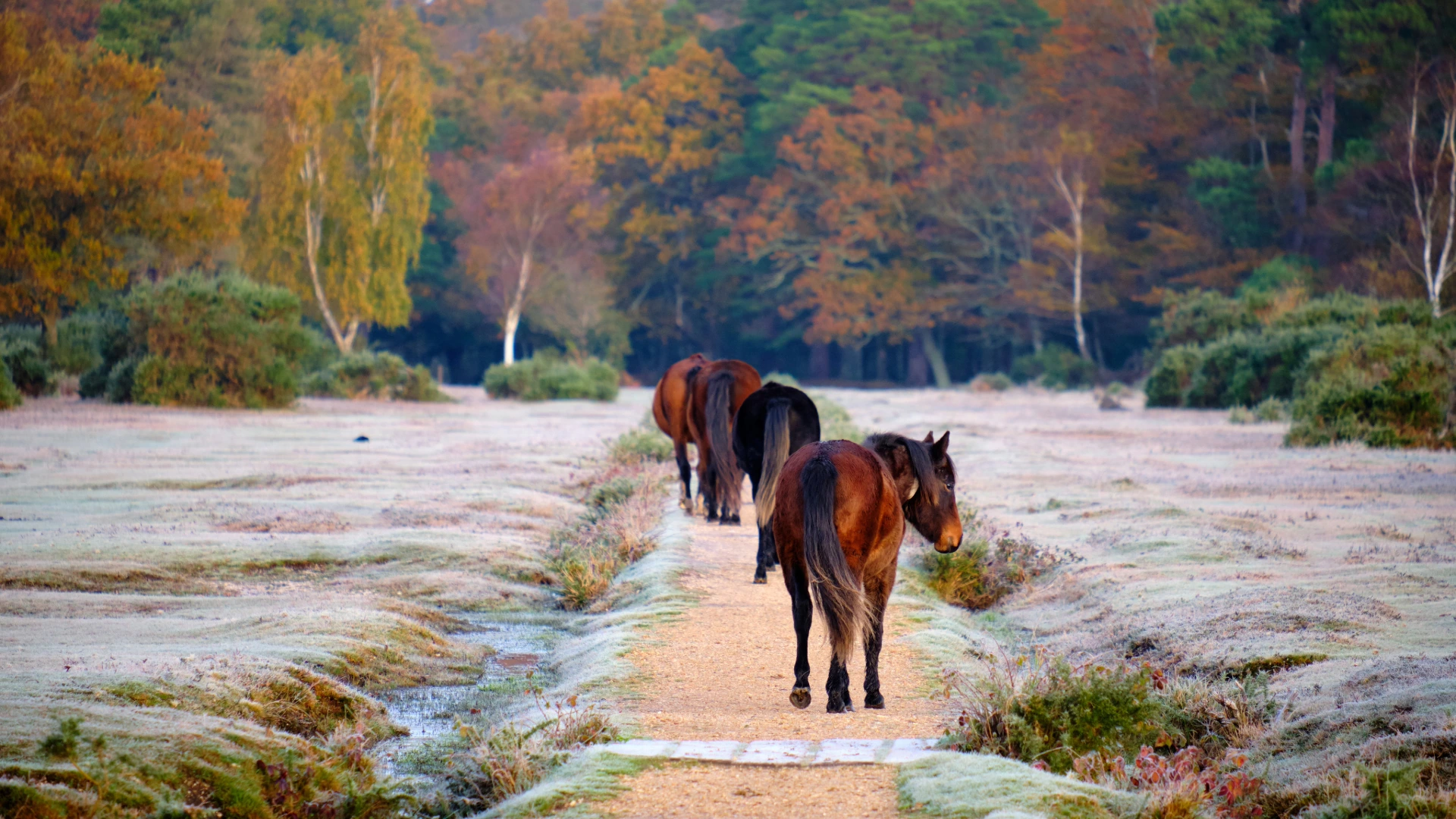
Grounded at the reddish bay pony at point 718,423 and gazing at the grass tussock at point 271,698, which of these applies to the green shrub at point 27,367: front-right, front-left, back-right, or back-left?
back-right

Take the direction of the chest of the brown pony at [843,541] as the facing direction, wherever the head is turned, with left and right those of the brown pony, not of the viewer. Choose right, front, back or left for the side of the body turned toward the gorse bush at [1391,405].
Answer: front

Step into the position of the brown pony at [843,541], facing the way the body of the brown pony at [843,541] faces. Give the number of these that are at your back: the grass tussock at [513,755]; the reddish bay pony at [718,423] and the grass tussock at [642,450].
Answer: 1

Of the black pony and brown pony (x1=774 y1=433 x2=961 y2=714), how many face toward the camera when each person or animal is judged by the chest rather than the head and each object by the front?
0

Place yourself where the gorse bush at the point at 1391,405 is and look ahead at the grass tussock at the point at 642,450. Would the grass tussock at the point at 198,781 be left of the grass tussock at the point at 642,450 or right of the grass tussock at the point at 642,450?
left

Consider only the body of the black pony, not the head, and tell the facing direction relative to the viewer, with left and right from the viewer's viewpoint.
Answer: facing away from the viewer

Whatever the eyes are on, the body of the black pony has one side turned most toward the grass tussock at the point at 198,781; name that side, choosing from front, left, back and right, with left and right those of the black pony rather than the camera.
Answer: back

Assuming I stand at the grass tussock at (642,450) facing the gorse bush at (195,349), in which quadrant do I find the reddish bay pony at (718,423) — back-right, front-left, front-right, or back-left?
back-left

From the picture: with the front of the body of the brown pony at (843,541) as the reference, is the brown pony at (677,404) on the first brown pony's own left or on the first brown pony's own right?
on the first brown pony's own left

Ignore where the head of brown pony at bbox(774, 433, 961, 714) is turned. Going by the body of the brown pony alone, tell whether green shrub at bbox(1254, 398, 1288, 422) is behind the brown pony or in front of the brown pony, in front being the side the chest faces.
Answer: in front

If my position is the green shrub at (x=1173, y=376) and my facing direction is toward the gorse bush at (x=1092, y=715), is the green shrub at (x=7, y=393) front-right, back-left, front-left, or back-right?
front-right

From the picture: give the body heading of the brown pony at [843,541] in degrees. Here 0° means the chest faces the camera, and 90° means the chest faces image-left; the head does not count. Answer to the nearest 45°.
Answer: approximately 225°

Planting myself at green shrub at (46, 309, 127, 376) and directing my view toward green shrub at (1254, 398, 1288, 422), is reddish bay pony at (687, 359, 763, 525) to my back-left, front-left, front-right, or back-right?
front-right

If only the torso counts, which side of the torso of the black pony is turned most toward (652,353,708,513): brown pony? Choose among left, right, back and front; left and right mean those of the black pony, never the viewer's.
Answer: front

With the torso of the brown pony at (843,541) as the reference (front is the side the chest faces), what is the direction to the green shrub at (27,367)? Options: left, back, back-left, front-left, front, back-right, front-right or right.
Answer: left
